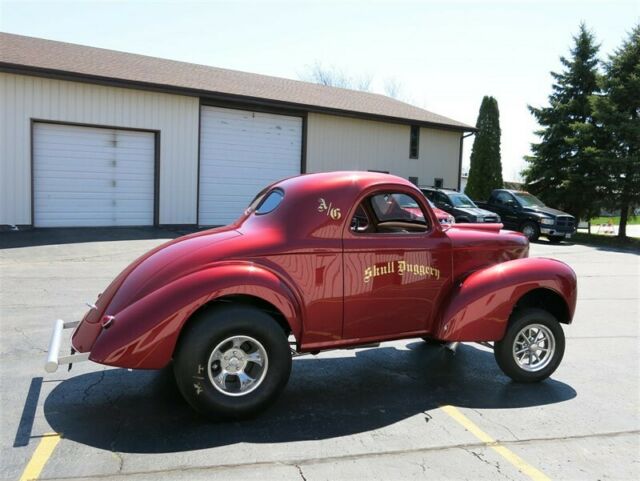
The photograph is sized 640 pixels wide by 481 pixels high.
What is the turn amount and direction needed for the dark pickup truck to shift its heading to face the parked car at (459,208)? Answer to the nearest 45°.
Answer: approximately 90° to its right

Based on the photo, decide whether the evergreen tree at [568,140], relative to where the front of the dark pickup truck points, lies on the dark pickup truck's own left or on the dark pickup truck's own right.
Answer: on the dark pickup truck's own left

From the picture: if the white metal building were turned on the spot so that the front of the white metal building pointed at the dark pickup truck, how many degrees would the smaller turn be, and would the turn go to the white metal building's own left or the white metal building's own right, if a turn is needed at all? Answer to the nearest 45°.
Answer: approximately 45° to the white metal building's own left

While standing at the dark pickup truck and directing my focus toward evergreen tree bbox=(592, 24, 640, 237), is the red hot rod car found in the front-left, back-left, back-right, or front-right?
back-right

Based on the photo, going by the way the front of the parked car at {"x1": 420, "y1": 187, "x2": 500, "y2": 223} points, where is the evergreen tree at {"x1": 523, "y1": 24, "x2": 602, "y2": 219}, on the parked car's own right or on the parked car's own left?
on the parked car's own left

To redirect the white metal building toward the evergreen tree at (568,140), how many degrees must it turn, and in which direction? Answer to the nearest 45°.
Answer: approximately 45° to its left

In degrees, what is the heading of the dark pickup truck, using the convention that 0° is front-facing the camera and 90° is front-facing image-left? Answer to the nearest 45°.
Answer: approximately 315°

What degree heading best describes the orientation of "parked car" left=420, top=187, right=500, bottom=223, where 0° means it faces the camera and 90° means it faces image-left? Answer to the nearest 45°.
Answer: approximately 315°

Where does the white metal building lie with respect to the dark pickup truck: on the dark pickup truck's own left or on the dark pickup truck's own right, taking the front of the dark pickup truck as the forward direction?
on the dark pickup truck's own right

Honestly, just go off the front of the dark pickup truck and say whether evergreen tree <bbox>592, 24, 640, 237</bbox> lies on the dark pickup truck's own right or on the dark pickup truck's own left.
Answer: on the dark pickup truck's own left
